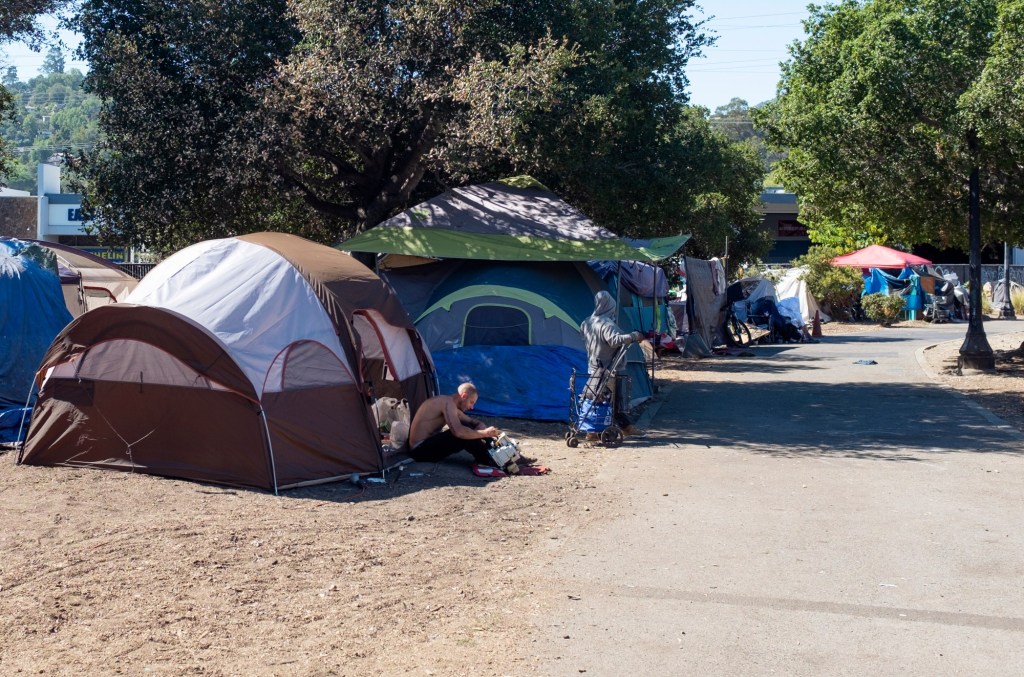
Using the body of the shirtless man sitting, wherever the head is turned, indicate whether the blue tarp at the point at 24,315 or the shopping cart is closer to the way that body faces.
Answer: the shopping cart

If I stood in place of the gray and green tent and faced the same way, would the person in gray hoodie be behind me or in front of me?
in front

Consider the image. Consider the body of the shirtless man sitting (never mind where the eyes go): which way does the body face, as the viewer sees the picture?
to the viewer's right

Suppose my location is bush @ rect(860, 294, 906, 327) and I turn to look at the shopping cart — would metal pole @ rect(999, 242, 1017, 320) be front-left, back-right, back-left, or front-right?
back-left

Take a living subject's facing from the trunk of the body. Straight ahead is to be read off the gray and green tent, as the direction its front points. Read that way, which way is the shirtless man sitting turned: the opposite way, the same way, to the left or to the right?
to the left

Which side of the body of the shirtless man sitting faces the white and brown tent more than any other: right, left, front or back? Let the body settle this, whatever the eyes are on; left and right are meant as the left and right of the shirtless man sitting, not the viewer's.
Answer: back

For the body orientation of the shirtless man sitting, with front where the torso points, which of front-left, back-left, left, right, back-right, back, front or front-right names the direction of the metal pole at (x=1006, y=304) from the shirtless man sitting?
front-left

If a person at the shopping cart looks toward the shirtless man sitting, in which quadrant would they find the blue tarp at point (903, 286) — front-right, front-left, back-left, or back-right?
back-right

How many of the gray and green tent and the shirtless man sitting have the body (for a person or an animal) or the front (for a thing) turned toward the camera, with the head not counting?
1

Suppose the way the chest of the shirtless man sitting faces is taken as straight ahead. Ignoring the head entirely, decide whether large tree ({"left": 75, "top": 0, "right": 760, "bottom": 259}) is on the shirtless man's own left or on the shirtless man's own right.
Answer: on the shirtless man's own left

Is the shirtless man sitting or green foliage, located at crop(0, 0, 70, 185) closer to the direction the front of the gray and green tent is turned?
the shirtless man sitting

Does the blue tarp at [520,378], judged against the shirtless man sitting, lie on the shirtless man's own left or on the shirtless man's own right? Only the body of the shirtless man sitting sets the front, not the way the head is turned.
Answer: on the shirtless man's own left

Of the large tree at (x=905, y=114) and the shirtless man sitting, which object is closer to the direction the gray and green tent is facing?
the shirtless man sitting

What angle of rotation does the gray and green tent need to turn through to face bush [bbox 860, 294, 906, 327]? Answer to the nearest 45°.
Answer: approximately 135° to its left

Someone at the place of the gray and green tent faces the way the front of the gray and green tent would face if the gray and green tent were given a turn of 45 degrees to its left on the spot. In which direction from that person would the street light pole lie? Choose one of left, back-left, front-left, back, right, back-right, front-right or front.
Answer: left
